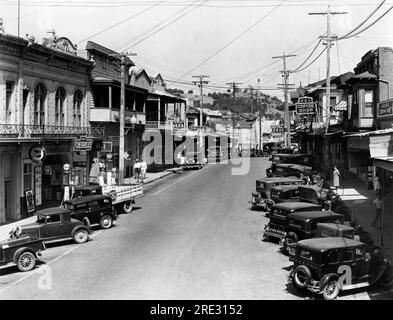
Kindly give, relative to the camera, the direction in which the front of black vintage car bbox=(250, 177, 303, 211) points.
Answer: facing away from the viewer and to the right of the viewer

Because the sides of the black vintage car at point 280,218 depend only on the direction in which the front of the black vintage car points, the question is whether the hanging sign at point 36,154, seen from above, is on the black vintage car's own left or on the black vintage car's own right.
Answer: on the black vintage car's own left

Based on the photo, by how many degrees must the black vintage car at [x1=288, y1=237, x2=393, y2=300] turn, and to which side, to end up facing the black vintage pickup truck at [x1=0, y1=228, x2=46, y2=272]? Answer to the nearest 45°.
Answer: approximately 135° to its left

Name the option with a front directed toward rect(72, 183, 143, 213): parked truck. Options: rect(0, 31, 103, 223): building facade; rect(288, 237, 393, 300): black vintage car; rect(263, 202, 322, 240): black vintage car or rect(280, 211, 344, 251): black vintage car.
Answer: the building facade

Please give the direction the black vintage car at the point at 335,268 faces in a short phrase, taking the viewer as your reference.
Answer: facing away from the viewer and to the right of the viewer

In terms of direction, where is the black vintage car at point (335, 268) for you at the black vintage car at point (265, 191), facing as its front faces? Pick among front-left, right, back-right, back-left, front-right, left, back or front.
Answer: back-right

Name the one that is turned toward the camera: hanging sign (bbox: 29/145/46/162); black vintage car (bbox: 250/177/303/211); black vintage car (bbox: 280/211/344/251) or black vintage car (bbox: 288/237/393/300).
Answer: the hanging sign

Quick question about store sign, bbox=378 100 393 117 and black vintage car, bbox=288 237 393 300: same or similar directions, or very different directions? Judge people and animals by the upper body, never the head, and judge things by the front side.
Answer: very different directions
